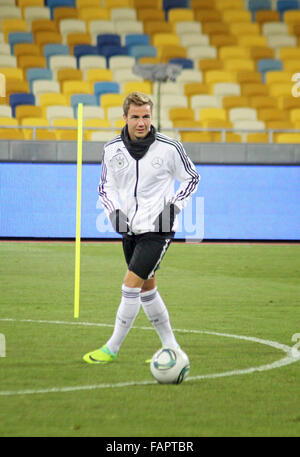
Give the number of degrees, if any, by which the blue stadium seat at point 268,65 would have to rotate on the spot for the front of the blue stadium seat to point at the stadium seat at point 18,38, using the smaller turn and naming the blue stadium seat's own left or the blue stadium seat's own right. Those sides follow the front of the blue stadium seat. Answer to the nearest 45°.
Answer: approximately 90° to the blue stadium seat's own right

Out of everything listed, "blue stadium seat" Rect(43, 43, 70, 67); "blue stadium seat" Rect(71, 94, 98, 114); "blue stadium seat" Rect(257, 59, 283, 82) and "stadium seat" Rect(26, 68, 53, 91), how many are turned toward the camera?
4

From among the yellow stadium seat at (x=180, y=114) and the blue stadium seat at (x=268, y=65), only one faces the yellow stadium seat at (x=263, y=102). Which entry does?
the blue stadium seat

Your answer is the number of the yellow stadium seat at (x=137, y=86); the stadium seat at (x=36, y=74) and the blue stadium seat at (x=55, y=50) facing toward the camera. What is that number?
3

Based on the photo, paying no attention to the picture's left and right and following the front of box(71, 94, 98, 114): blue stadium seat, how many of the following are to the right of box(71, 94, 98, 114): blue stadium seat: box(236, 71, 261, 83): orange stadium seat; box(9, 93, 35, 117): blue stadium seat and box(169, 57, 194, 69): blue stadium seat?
1

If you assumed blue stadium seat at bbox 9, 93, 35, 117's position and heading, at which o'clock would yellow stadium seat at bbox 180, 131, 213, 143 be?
The yellow stadium seat is roughly at 10 o'clock from the blue stadium seat.

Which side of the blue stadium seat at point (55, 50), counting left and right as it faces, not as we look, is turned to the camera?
front

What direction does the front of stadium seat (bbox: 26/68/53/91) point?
toward the camera

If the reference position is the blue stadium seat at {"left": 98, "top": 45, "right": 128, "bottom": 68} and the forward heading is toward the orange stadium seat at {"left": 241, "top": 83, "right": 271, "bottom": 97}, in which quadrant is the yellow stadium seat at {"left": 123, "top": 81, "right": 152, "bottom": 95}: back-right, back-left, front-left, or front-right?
front-right

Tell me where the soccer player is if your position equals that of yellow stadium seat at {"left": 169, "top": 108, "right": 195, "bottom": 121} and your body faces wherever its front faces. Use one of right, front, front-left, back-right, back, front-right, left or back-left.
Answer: front

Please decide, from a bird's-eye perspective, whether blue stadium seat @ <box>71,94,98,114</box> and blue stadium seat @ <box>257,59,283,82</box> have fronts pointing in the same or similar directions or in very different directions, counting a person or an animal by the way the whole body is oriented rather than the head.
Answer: same or similar directions

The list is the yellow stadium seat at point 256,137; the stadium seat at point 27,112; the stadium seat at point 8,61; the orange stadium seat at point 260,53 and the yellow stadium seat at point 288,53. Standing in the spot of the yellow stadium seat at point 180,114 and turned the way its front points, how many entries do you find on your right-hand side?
2

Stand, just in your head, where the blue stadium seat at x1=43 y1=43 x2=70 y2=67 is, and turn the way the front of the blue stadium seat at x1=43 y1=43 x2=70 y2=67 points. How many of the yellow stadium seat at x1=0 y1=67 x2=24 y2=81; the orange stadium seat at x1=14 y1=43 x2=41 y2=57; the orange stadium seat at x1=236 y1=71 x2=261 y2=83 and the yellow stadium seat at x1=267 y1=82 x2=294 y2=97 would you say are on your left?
2

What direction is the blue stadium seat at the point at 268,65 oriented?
toward the camera

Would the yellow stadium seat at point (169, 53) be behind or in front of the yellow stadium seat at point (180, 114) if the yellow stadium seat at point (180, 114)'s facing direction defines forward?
behind

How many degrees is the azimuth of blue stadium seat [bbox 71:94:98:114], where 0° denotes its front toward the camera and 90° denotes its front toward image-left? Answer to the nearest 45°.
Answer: approximately 0°

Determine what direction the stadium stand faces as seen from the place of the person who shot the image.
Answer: facing the viewer
